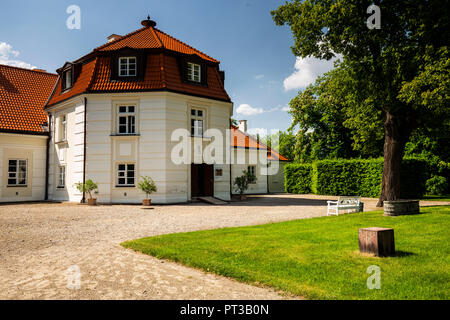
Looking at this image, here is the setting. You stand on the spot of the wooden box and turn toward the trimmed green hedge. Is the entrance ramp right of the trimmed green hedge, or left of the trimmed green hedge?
left

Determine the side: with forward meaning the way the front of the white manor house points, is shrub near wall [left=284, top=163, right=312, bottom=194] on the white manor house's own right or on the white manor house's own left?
on the white manor house's own left

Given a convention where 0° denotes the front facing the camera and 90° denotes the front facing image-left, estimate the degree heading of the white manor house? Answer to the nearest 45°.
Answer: approximately 315°

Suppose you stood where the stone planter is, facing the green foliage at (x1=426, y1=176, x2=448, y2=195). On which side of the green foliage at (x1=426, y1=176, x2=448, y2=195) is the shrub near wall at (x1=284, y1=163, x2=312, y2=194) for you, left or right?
left

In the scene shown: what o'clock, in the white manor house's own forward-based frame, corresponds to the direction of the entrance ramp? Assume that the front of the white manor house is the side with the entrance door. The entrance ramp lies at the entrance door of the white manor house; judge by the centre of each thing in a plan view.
The entrance ramp is roughly at 11 o'clock from the white manor house.
